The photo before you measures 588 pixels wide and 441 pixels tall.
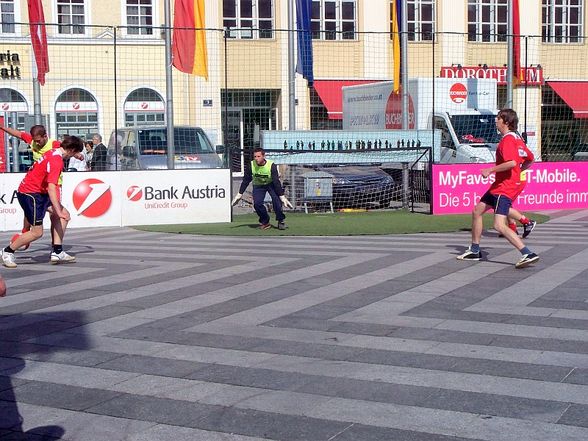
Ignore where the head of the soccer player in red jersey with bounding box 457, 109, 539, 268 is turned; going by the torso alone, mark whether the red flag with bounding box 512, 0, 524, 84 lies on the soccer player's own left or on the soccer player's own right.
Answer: on the soccer player's own right

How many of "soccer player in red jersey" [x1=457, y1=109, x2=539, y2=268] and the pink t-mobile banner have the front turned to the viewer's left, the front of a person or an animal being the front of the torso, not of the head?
1

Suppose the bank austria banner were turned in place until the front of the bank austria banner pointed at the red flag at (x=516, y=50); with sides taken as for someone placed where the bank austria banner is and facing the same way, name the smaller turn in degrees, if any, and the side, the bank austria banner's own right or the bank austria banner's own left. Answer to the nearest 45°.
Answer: approximately 135° to the bank austria banner's own left

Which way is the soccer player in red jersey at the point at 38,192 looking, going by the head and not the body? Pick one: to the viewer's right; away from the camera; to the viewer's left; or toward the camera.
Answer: to the viewer's right

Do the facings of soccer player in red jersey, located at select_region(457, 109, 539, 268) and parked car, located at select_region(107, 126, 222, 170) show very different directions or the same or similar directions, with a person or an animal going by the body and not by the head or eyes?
very different directions

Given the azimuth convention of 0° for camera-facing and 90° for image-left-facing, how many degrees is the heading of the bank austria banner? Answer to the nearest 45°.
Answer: approximately 0°

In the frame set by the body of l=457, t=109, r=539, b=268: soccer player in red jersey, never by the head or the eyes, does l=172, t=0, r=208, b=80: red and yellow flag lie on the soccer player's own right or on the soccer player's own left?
on the soccer player's own right

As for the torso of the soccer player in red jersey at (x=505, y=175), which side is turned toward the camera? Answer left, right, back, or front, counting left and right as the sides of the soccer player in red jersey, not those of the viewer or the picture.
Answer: left

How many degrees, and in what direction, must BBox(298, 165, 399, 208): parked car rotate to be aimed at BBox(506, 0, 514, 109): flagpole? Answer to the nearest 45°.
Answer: approximately 90° to its left

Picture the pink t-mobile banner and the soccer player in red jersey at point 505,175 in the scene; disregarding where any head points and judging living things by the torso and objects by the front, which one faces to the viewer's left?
the soccer player in red jersey

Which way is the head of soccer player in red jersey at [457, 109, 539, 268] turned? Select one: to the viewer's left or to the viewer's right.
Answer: to the viewer's left
